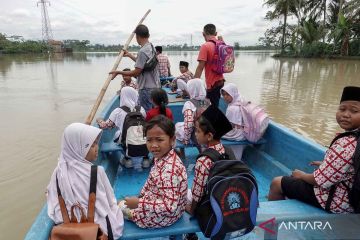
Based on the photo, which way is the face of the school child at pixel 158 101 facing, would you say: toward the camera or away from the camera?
away from the camera

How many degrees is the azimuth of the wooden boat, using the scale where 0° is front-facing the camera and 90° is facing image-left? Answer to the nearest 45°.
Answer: approximately 180°

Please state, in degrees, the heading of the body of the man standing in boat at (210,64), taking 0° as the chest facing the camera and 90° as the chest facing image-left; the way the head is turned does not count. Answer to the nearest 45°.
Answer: approximately 135°

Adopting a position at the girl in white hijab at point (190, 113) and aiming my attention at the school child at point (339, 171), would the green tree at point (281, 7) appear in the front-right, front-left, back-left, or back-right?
back-left

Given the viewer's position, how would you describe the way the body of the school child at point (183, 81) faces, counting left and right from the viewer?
facing the viewer and to the left of the viewer

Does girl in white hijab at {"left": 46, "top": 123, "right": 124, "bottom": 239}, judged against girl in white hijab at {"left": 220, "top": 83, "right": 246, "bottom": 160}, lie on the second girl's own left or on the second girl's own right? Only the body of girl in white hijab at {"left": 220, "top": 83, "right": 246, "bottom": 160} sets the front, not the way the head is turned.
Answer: on the second girl's own left

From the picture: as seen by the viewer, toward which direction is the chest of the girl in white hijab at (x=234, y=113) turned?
to the viewer's left

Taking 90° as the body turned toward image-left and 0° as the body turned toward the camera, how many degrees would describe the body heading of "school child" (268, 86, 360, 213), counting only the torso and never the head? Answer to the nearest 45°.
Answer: approximately 90°

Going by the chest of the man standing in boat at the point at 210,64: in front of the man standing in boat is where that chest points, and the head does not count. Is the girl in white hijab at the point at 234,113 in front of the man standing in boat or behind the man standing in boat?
behind

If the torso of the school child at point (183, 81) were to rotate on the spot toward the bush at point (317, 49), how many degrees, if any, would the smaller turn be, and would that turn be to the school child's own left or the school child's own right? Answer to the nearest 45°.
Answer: approximately 180°

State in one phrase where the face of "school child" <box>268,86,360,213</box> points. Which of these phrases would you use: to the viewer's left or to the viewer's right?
to the viewer's left

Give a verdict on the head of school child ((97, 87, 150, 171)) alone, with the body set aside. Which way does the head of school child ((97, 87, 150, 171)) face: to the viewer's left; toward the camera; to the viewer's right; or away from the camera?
away from the camera

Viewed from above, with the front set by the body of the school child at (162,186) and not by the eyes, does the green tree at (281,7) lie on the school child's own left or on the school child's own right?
on the school child's own right

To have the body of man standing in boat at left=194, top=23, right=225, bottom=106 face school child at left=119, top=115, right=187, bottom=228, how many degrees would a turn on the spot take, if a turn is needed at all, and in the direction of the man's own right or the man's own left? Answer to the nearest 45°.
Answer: approximately 135° to the man's own left
